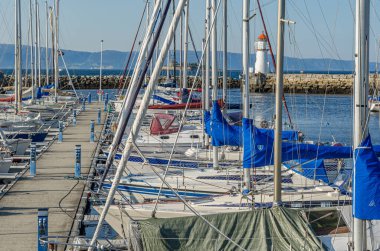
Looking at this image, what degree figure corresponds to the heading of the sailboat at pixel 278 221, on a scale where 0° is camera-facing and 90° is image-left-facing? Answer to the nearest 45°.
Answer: approximately 90°
